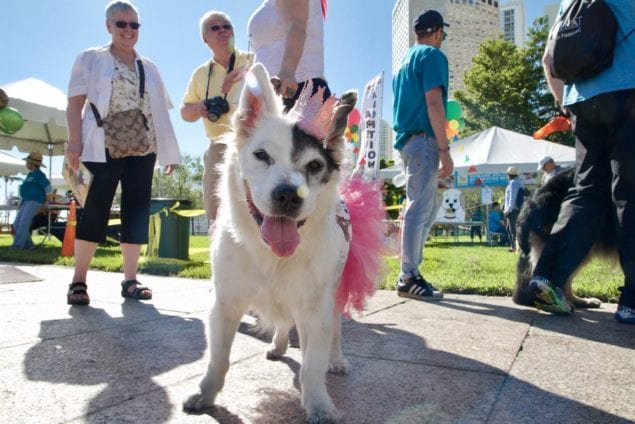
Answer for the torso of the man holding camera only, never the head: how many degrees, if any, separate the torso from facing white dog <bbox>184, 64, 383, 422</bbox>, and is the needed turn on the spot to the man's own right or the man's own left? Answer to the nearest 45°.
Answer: approximately 45° to the man's own right

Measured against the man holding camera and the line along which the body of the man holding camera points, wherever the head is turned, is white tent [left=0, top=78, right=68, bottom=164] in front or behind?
behind

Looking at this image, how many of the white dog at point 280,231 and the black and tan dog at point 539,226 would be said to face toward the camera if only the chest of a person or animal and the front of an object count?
1

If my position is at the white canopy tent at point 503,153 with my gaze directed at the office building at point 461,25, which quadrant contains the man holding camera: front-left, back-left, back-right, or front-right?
back-left

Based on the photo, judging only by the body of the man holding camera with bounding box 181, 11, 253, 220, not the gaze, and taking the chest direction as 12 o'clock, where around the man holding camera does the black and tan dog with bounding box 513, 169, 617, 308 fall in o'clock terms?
The black and tan dog is roughly at 11 o'clock from the man holding camera.

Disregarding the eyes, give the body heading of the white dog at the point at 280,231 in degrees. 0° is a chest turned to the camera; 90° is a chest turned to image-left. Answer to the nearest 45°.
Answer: approximately 0°

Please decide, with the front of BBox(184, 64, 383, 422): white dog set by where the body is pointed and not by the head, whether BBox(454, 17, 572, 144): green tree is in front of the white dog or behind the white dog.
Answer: behind
